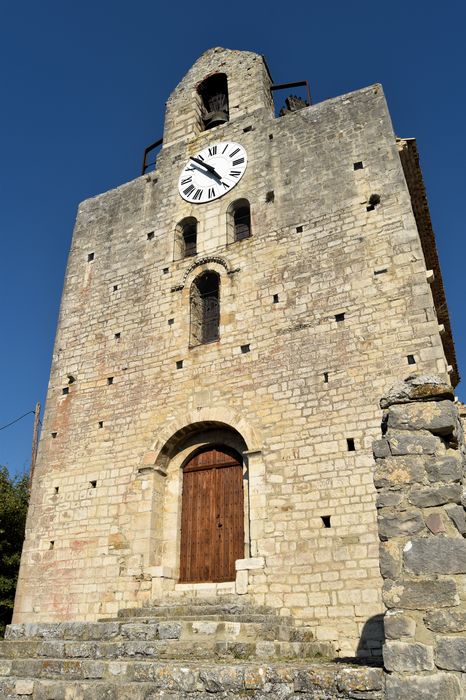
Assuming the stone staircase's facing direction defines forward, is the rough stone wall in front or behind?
in front

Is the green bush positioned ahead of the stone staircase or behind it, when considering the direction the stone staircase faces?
behind

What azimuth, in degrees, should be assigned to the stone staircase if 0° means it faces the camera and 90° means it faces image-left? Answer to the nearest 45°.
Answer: approximately 0°
